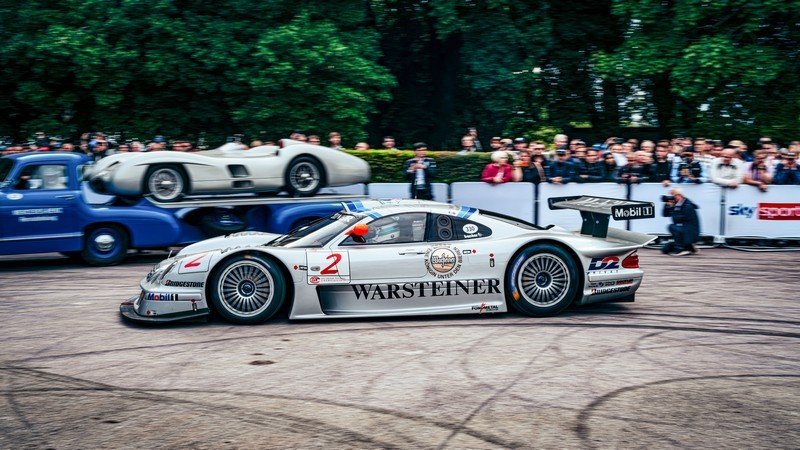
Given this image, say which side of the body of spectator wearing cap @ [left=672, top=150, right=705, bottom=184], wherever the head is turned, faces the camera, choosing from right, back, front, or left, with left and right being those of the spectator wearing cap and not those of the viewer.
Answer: front

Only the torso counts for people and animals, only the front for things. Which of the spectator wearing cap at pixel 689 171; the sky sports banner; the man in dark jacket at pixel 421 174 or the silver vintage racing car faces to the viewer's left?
the silver vintage racing car

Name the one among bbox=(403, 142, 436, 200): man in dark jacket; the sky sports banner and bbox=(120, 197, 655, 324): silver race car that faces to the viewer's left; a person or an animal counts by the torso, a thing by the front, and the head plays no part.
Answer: the silver race car

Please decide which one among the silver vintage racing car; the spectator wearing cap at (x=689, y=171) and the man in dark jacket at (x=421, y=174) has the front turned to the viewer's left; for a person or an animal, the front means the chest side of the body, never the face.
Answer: the silver vintage racing car

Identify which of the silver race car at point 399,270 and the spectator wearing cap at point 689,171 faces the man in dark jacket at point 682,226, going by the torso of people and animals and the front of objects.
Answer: the spectator wearing cap

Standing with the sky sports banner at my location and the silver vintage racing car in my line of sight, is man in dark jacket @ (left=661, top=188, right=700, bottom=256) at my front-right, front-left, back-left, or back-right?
front-left

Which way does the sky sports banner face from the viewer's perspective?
toward the camera

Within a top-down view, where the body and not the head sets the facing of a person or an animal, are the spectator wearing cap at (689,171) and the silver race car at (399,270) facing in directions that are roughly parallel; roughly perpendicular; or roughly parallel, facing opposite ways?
roughly perpendicular

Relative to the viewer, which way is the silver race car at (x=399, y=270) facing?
to the viewer's left

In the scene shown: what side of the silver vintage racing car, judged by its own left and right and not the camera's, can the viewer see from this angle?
left

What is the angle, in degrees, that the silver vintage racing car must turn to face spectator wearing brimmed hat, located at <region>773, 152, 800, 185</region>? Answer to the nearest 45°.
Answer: approximately 180°

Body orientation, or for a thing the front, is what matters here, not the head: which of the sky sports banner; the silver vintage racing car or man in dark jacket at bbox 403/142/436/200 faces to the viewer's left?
the silver vintage racing car

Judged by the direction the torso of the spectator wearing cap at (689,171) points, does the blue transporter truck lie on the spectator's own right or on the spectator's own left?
on the spectator's own right

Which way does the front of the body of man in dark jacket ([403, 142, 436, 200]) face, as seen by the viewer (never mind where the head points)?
toward the camera

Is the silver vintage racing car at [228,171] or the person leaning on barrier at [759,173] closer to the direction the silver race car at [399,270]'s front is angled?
the silver vintage racing car

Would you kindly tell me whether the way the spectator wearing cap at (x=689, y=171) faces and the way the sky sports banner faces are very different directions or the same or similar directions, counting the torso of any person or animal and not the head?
same or similar directions

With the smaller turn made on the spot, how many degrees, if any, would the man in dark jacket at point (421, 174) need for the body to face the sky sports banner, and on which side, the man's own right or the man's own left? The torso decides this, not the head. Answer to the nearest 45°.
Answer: approximately 90° to the man's own left

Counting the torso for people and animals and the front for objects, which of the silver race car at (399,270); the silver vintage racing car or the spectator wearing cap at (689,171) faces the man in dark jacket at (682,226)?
the spectator wearing cap
